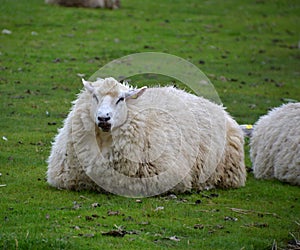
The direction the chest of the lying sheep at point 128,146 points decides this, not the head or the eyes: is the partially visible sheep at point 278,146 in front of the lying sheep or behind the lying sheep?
behind

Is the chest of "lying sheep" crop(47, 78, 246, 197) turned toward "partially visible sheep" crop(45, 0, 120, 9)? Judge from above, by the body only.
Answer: no

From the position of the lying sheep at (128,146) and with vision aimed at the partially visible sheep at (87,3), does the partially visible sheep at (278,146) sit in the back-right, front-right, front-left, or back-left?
front-right
